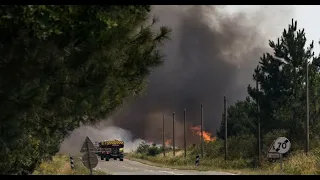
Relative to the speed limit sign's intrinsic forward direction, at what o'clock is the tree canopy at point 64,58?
The tree canopy is roughly at 1 o'clock from the speed limit sign.

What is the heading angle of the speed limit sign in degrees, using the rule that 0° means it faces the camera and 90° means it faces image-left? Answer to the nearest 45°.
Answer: approximately 0°
